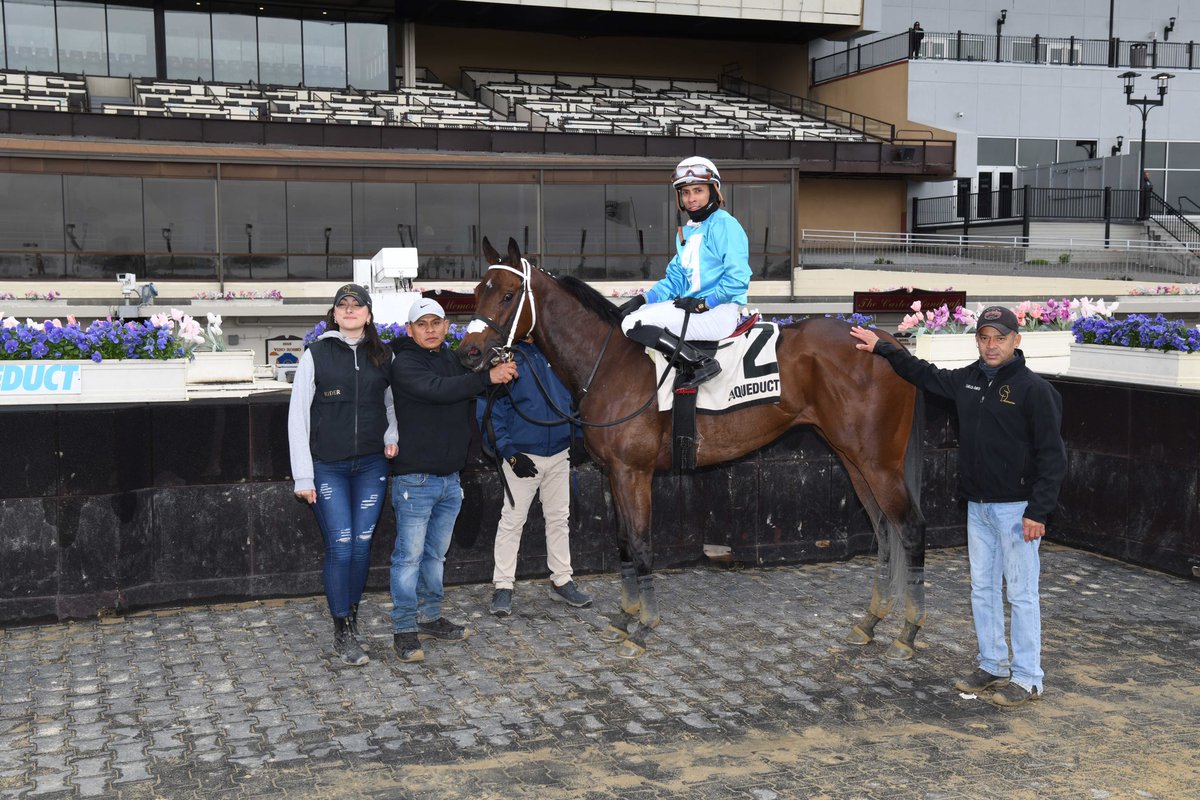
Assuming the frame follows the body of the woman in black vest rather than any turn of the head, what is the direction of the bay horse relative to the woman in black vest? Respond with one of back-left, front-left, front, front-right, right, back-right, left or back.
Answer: left

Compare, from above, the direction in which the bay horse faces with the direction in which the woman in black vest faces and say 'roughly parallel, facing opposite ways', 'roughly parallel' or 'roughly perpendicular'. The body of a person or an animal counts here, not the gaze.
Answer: roughly perpendicular

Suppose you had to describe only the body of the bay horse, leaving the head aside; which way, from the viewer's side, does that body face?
to the viewer's left

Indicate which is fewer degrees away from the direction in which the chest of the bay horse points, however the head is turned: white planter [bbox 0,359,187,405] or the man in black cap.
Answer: the white planter

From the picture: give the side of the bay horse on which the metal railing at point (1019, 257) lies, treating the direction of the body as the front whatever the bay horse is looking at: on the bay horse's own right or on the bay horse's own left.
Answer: on the bay horse's own right

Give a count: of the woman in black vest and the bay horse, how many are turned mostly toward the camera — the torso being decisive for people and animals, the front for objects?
1

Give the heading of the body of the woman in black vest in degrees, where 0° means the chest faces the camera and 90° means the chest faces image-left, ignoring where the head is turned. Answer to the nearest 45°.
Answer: approximately 0°

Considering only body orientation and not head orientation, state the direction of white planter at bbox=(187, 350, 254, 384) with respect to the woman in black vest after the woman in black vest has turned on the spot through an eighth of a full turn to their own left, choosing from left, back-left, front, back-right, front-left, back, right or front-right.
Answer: back-left

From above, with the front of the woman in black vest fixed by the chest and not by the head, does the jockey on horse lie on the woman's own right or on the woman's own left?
on the woman's own left

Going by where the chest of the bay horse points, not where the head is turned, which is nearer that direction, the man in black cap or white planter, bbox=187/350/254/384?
the white planter

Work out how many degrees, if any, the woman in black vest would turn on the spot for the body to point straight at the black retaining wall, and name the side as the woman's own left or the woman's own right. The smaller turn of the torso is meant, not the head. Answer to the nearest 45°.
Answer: approximately 180°
